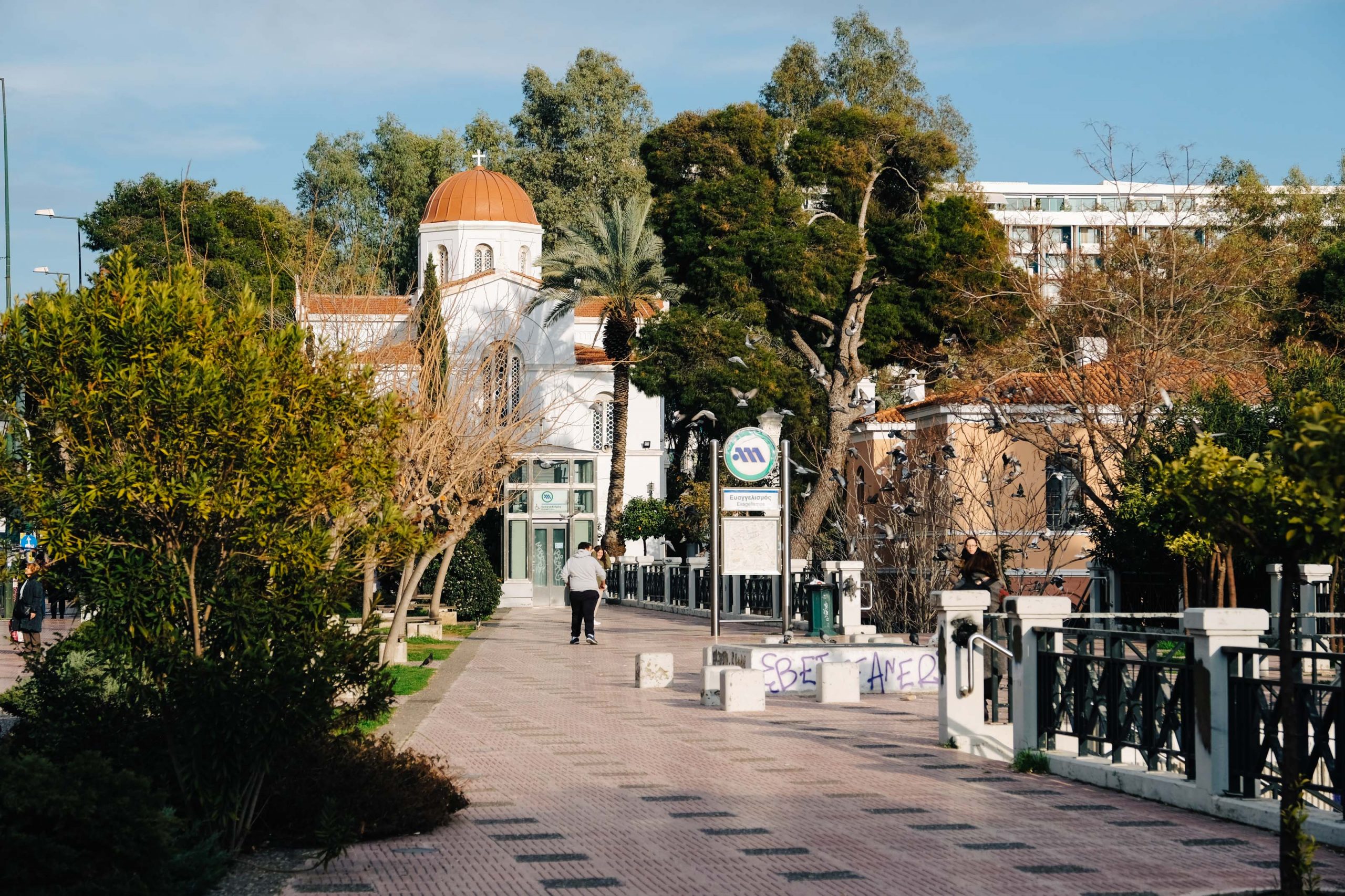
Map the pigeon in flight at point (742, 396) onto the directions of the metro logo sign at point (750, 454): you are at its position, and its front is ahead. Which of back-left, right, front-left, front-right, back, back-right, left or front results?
back

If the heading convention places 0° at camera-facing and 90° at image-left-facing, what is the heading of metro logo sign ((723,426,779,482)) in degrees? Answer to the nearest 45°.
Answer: approximately 0°

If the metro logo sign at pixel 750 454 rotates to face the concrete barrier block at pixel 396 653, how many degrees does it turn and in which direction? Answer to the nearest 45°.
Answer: approximately 90° to its right

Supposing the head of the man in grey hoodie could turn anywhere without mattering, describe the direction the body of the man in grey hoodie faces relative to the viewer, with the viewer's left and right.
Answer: facing away from the viewer

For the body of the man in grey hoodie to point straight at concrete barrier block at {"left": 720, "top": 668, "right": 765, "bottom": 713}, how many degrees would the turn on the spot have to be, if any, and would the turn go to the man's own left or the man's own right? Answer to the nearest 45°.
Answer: approximately 180°

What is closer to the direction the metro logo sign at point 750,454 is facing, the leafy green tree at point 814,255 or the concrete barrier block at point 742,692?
the concrete barrier block

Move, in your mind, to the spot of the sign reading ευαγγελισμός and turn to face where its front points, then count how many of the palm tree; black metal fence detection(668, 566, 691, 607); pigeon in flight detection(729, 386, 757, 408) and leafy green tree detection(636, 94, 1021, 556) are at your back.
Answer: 4
